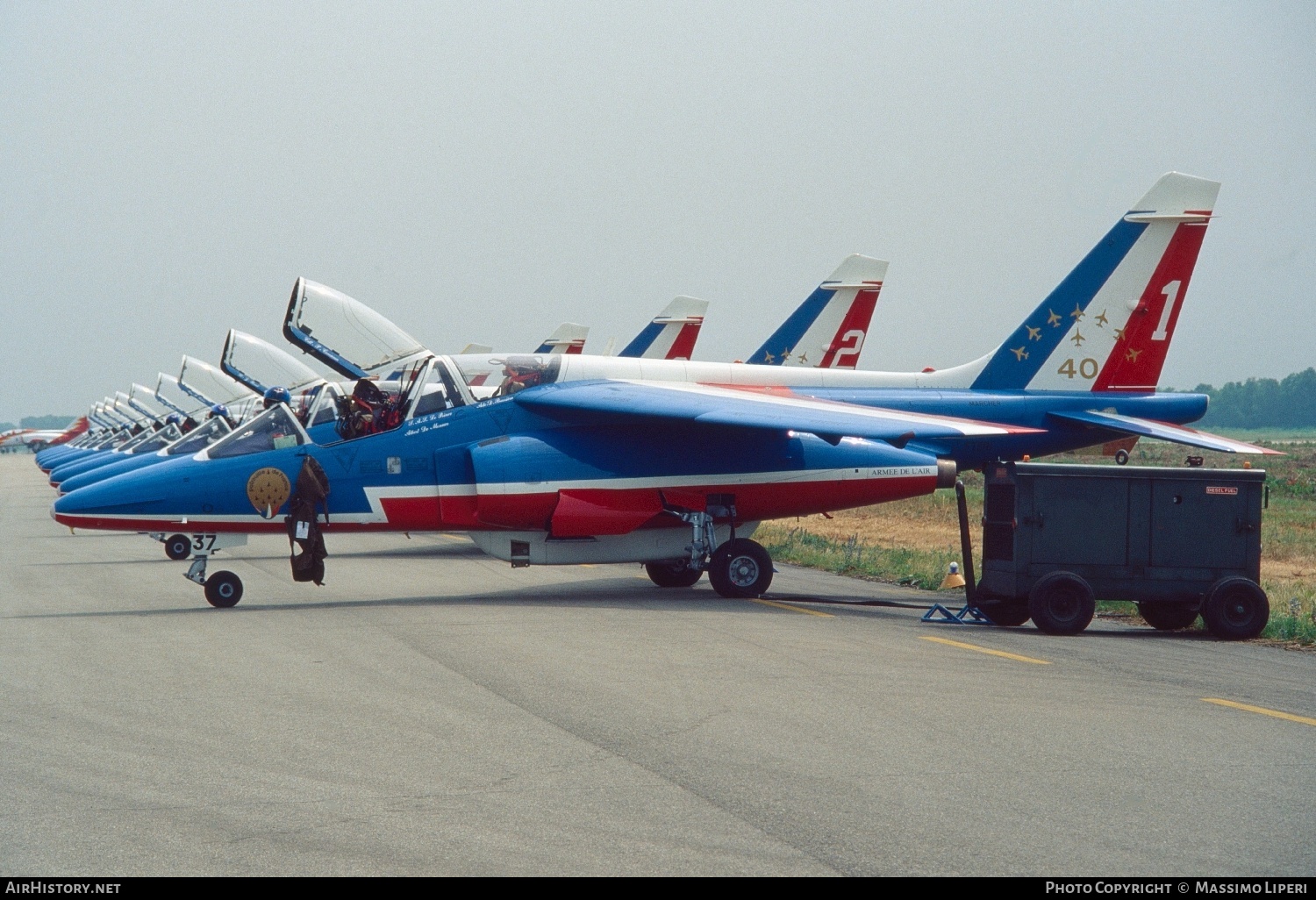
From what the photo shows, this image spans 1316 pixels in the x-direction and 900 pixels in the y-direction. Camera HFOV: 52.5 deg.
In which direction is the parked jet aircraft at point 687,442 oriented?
to the viewer's left

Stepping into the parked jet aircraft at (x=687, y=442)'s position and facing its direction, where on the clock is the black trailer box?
The black trailer box is roughly at 7 o'clock from the parked jet aircraft.
